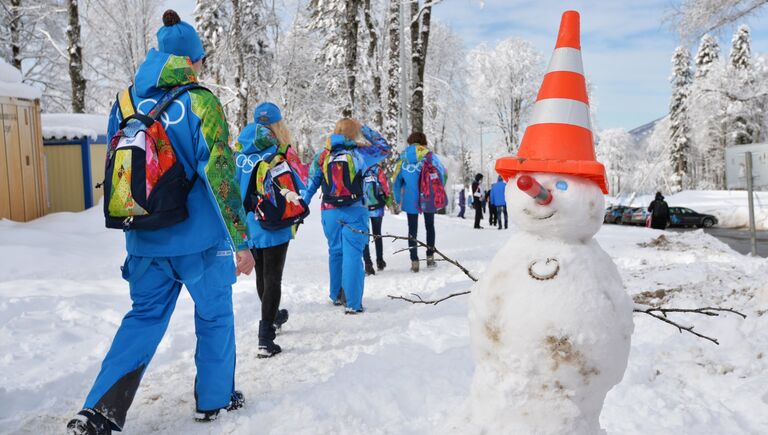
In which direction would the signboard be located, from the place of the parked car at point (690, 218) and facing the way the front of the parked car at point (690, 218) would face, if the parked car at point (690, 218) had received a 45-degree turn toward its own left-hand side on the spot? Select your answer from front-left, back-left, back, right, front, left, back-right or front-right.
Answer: back-right

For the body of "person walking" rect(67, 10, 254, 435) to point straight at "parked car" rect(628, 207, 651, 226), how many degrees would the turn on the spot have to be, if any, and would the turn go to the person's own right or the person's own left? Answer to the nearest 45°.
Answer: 0° — they already face it

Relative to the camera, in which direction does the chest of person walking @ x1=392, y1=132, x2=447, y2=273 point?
away from the camera

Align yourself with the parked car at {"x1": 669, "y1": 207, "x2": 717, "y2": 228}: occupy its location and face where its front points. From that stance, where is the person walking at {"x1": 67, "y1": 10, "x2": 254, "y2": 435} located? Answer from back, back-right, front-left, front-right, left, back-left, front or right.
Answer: right

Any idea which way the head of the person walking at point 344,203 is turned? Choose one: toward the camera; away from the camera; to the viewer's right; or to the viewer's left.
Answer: away from the camera

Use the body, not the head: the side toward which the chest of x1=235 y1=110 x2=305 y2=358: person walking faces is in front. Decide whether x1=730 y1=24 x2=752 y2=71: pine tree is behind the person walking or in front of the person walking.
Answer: in front

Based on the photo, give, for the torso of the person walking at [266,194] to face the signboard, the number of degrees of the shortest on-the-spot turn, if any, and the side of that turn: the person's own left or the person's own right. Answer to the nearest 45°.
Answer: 0° — they already face it

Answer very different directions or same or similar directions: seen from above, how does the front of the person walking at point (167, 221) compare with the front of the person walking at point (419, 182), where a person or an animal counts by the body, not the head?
same or similar directions

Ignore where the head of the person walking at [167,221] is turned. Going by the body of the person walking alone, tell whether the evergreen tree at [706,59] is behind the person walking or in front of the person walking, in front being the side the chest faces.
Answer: in front

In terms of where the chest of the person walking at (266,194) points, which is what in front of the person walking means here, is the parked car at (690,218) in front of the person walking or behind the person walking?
in front

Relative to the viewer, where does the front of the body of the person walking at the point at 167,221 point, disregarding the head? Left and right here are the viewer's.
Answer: facing away from the viewer and to the right of the viewer

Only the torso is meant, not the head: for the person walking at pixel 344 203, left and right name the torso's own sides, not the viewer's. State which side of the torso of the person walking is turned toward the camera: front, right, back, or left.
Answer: back

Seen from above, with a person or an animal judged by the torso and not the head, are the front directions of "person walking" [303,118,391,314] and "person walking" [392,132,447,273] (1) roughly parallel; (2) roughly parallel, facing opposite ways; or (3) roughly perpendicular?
roughly parallel

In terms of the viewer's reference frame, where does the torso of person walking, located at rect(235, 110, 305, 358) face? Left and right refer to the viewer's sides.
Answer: facing away from the viewer and to the right of the viewer
